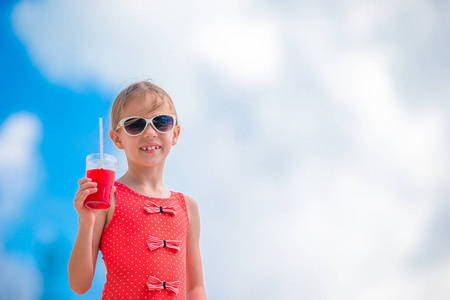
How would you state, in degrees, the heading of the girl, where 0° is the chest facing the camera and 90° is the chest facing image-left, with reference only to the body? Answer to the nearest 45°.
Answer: approximately 315°
